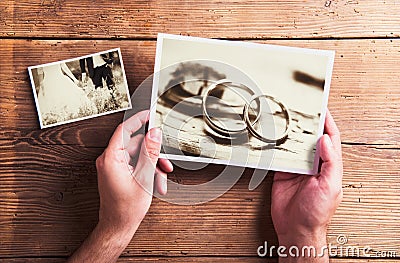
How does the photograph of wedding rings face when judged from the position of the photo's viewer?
facing the viewer
